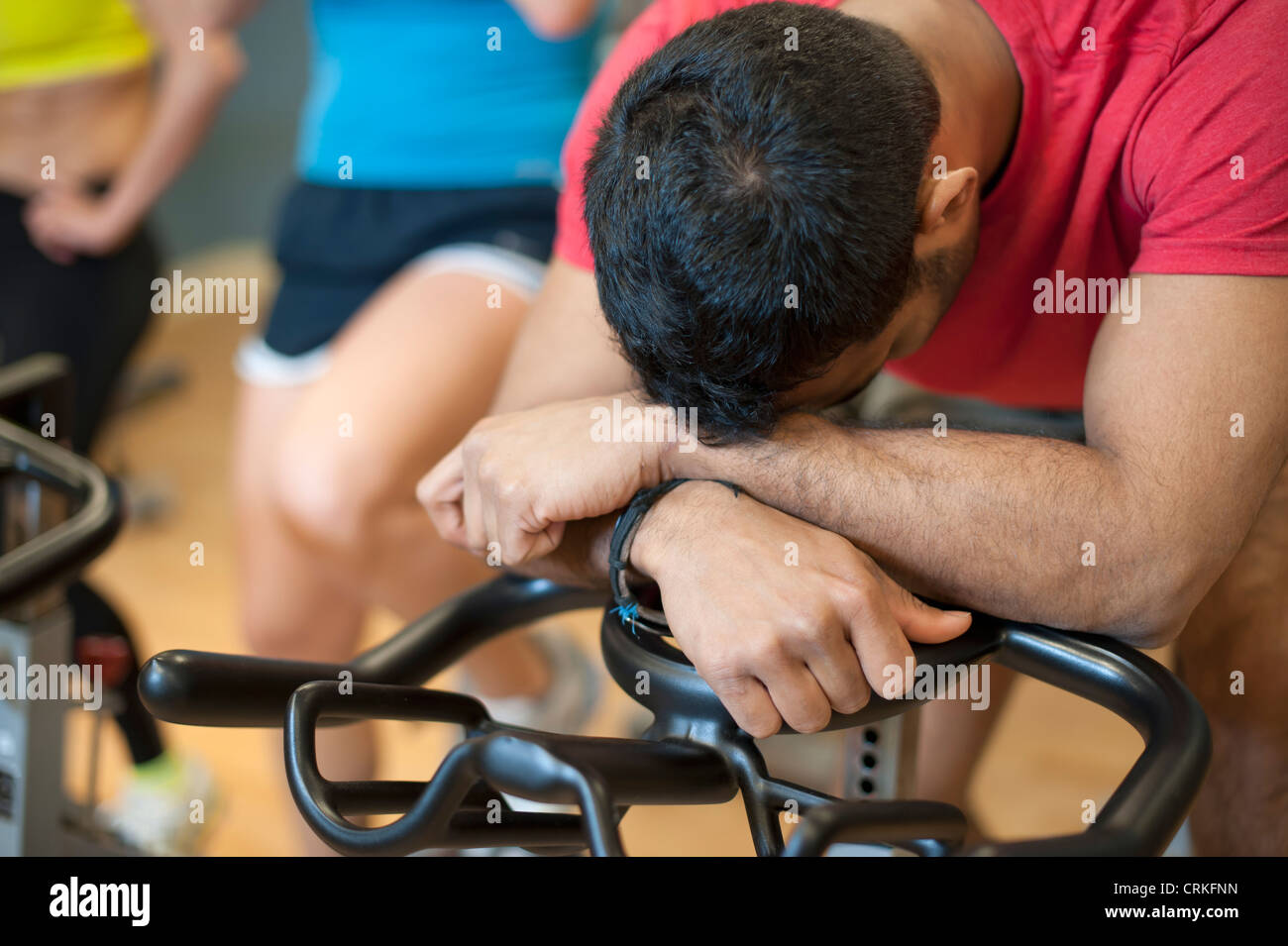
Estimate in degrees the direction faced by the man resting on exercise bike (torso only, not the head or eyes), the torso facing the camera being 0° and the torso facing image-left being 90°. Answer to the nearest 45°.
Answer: approximately 45°

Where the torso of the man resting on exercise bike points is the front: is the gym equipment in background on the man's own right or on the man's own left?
on the man's own right
